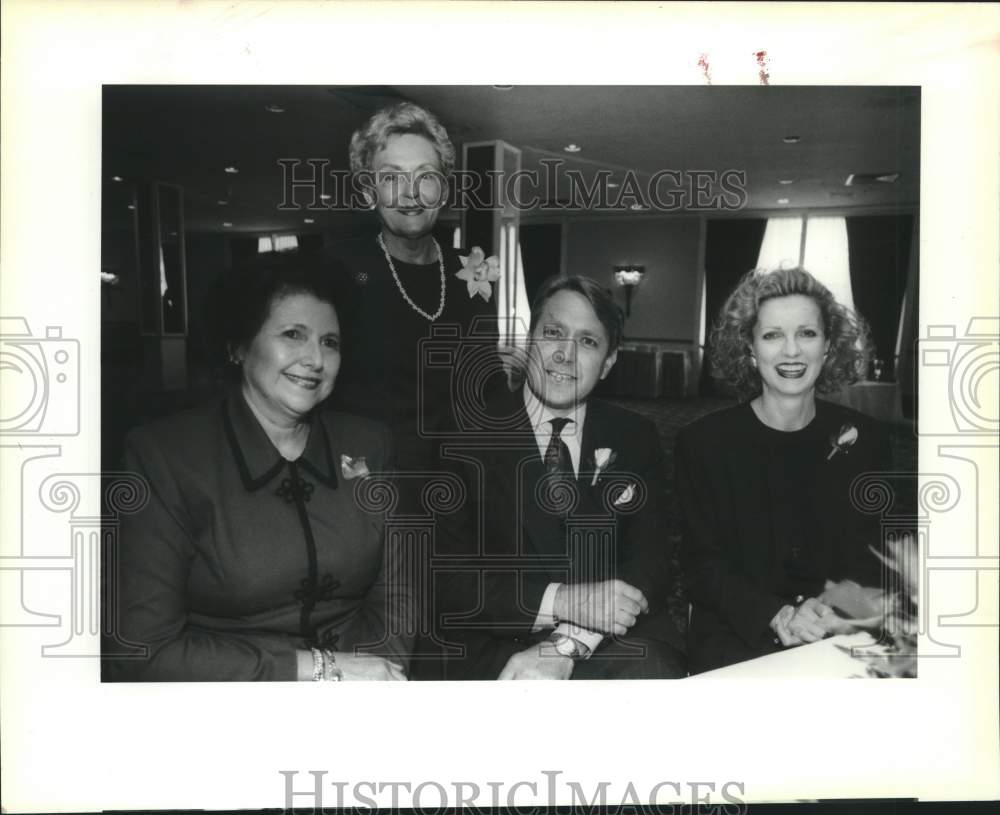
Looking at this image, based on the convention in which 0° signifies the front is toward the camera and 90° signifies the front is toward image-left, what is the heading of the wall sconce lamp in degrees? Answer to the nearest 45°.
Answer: approximately 0°
